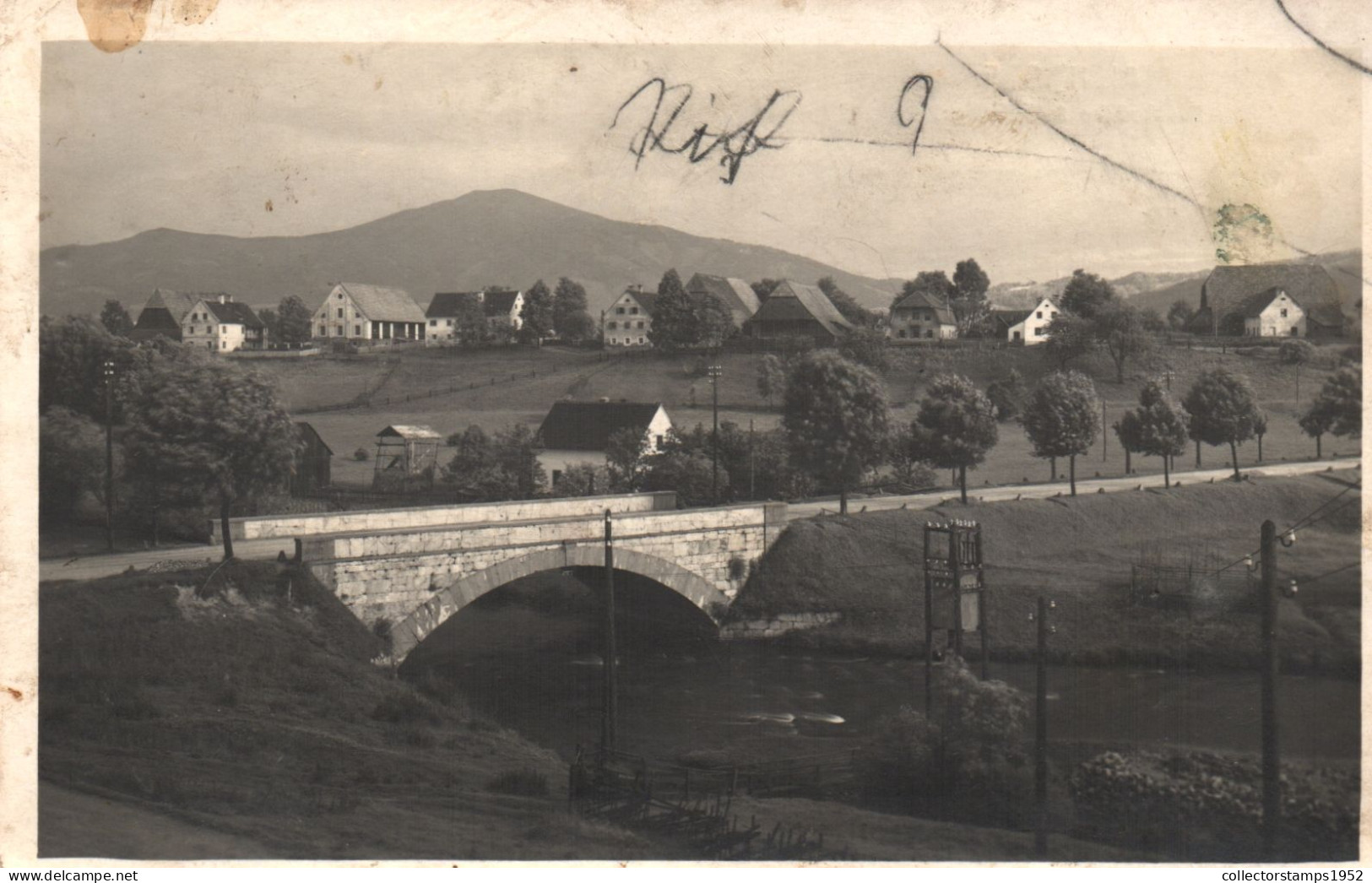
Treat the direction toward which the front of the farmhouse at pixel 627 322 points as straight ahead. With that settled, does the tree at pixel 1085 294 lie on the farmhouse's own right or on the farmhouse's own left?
on the farmhouse's own left

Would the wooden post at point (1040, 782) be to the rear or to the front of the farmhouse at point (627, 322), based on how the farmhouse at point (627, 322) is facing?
to the front

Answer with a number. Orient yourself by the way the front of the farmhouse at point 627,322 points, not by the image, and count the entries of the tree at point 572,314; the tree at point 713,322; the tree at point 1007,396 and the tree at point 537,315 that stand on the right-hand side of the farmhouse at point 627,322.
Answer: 2

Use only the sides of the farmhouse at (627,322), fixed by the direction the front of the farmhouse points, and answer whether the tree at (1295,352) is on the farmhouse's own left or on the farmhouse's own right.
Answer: on the farmhouse's own left

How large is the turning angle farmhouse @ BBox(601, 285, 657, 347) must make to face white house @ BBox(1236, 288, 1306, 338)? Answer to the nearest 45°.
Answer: approximately 45° to its left

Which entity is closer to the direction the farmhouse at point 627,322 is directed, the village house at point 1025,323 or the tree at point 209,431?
the tree

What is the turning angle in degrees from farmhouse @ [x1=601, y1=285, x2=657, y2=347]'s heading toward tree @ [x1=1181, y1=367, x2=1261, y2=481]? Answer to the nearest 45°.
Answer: approximately 90° to its left

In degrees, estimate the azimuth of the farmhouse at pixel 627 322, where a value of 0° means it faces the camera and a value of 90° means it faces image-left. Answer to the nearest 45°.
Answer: approximately 0°

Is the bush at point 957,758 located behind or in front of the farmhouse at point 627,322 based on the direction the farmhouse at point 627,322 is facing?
in front

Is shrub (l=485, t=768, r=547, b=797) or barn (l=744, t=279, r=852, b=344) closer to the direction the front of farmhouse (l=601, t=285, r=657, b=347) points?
the shrub

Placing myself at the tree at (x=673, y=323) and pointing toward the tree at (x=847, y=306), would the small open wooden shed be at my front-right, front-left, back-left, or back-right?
back-right

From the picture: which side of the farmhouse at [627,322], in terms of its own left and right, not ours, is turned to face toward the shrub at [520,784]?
front

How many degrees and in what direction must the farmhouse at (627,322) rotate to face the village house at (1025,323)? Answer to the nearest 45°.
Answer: approximately 90° to its left
